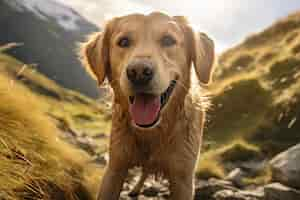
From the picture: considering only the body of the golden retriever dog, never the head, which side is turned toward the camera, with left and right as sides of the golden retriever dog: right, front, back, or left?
front

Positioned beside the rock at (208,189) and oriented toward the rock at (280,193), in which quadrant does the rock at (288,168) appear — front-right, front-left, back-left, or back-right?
front-left

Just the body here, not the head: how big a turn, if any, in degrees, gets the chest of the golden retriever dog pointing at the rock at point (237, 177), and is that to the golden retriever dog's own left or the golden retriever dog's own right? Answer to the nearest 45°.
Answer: approximately 135° to the golden retriever dog's own left

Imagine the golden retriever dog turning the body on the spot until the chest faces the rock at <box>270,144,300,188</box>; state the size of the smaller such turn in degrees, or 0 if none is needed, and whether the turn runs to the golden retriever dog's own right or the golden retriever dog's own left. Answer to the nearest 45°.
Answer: approximately 135° to the golden retriever dog's own left

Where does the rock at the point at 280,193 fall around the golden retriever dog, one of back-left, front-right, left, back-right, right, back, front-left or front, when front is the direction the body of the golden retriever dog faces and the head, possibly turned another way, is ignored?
back-left

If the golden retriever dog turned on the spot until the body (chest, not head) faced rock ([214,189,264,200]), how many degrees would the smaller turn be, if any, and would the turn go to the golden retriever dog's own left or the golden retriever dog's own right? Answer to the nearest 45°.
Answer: approximately 135° to the golden retriever dog's own left
